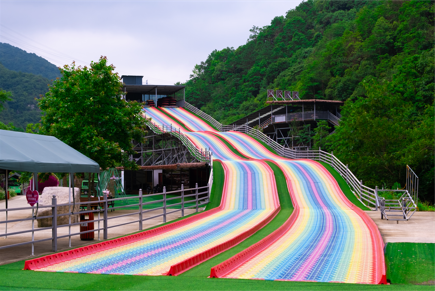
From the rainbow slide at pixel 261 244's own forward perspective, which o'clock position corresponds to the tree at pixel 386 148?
The tree is roughly at 7 o'clock from the rainbow slide.

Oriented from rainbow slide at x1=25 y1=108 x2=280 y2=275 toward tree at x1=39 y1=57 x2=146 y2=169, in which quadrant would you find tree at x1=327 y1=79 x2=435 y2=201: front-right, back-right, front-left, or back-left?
front-right

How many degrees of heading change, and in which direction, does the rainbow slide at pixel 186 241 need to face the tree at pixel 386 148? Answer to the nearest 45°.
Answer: approximately 180°

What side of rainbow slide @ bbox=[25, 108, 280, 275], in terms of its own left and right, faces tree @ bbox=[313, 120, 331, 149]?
back

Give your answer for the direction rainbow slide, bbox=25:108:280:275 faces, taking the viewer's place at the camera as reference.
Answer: facing the viewer and to the left of the viewer

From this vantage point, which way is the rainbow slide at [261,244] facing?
toward the camera

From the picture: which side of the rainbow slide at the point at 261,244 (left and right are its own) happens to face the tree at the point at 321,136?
back
